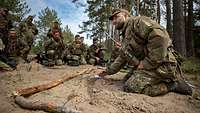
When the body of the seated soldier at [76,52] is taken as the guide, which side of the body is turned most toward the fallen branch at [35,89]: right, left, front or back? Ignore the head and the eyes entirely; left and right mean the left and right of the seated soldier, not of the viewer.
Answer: front

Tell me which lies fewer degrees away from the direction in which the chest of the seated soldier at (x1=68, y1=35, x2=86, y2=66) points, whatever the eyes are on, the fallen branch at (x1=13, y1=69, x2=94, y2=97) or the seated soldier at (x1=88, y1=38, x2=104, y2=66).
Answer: the fallen branch

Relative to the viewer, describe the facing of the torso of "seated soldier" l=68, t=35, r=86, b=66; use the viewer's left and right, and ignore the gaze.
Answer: facing the viewer

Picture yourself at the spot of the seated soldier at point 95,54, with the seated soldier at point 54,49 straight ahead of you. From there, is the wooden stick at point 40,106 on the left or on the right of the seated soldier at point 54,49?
left

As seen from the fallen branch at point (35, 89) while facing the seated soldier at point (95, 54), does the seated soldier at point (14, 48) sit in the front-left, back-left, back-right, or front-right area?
front-left

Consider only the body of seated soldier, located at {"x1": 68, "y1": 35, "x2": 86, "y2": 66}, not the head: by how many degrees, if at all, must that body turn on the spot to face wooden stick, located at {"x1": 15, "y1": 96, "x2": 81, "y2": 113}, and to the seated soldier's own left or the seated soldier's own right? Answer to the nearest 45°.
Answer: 0° — they already face it

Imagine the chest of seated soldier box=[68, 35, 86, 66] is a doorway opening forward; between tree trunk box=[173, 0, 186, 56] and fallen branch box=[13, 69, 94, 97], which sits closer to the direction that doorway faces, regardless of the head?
the fallen branch

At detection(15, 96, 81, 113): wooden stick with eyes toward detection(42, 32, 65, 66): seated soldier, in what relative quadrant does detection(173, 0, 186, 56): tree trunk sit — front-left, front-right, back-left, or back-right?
front-right

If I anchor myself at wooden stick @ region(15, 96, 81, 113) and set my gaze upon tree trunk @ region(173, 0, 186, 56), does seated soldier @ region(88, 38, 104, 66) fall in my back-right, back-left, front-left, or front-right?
front-left

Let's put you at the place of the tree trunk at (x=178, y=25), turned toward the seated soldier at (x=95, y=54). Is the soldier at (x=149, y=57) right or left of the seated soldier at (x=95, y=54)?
left

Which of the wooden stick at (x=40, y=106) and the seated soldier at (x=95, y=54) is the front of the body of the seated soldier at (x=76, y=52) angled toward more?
the wooden stick

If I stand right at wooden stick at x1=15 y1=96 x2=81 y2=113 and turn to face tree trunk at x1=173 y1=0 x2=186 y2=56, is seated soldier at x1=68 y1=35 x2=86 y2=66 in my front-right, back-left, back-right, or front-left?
front-left
